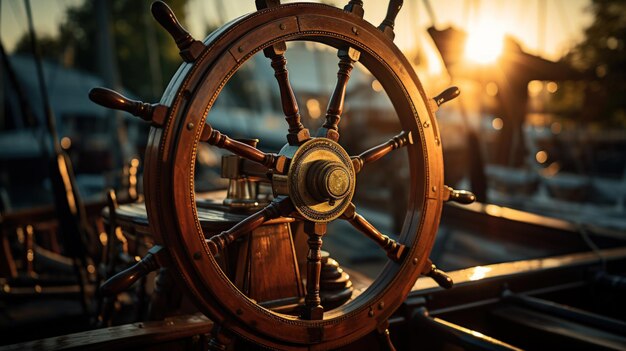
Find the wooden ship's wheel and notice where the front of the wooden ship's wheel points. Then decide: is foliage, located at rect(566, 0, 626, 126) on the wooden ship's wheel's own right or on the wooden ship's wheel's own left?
on the wooden ship's wheel's own left

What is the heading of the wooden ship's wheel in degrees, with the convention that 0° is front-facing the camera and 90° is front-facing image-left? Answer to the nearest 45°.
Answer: approximately 315°

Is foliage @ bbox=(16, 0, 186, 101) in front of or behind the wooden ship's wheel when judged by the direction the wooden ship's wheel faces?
behind

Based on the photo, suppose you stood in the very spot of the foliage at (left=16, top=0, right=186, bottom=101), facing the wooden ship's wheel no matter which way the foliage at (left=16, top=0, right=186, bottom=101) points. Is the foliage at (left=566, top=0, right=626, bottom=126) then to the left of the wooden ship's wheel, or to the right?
left
